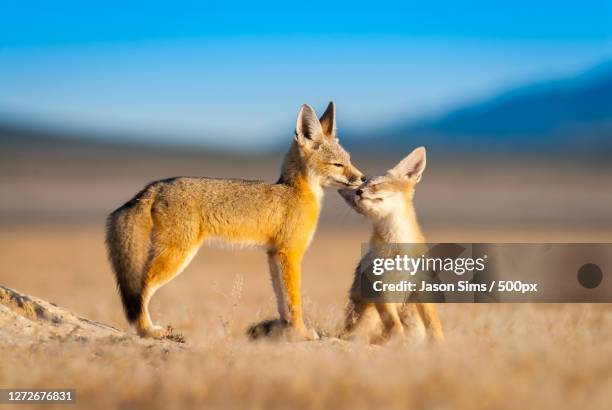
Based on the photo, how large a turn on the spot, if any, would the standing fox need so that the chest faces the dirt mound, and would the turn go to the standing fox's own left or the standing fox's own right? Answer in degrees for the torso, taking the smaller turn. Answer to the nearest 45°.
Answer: approximately 180°

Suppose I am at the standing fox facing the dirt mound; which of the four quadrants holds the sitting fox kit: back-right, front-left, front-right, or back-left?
back-left

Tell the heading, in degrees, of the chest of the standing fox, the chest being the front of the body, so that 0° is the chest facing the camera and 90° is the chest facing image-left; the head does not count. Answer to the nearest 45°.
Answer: approximately 270°

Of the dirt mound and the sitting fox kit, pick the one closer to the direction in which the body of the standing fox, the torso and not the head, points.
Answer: the sitting fox kit

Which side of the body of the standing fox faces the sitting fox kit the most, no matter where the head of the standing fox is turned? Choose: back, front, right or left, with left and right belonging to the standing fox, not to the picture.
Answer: front
